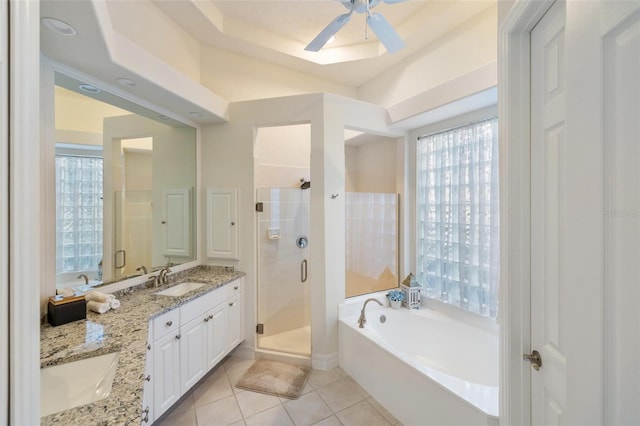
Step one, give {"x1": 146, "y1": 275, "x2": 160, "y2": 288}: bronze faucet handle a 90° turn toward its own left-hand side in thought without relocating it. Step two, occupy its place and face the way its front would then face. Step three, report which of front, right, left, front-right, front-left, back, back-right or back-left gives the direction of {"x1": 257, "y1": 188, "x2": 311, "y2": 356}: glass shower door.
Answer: front-right

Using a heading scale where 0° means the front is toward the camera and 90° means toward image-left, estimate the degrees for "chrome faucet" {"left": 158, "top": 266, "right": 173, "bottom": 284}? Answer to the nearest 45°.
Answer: approximately 315°

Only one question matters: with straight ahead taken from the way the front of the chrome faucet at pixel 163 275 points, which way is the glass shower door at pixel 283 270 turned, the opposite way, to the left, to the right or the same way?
to the right

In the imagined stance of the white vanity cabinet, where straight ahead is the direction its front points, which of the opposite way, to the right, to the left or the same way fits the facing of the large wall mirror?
the same way

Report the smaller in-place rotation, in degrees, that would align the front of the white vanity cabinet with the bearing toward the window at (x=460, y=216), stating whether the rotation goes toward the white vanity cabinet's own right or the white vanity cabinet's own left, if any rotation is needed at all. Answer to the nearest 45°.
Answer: approximately 45° to the white vanity cabinet's own left

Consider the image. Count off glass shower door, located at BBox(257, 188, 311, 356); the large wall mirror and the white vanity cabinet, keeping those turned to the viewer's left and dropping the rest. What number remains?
0

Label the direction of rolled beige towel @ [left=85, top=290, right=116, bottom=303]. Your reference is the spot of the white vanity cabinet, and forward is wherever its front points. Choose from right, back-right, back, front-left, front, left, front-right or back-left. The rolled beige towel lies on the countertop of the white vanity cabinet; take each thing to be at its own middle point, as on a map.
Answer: back-right

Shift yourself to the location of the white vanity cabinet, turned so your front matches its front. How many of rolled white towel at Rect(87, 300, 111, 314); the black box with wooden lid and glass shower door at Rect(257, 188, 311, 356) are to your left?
1

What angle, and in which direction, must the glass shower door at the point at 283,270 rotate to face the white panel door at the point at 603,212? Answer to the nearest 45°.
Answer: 0° — it already faces it

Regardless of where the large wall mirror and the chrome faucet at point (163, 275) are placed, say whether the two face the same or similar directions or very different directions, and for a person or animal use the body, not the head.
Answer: same or similar directions

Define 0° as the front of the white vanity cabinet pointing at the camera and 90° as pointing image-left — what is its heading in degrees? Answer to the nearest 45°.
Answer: approximately 315°

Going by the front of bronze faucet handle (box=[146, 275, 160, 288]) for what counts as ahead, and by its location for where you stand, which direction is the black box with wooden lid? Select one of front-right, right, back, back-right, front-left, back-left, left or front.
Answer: right

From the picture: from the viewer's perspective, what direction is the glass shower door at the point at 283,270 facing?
toward the camera

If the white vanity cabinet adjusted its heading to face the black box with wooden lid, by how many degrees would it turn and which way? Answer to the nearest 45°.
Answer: approximately 135° to its right
